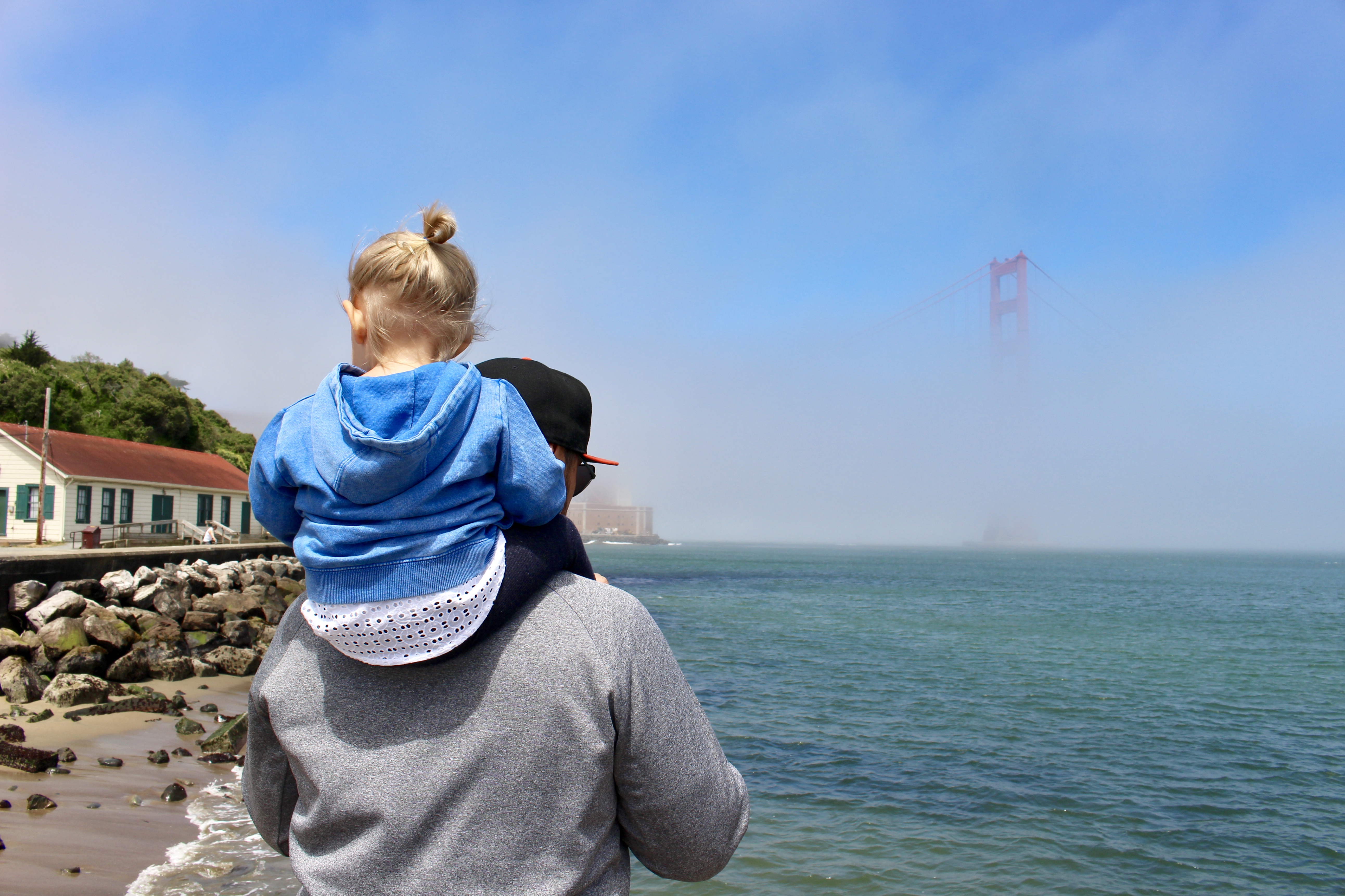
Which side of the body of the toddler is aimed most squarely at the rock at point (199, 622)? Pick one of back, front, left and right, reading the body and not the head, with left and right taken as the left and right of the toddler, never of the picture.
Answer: front

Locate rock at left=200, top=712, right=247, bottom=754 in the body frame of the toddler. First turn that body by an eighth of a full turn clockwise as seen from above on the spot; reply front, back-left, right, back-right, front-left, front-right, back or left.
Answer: front-left

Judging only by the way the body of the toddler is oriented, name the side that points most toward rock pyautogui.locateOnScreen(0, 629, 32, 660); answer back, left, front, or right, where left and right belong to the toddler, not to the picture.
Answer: front

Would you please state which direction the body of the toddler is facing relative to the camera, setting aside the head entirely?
away from the camera

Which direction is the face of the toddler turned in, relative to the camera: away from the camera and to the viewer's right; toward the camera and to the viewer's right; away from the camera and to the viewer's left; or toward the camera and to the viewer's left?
away from the camera and to the viewer's left

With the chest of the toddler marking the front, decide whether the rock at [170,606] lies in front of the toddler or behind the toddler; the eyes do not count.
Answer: in front

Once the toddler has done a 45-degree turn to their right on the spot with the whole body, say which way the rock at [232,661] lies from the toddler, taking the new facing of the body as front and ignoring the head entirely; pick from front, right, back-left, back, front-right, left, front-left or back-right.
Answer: front-left

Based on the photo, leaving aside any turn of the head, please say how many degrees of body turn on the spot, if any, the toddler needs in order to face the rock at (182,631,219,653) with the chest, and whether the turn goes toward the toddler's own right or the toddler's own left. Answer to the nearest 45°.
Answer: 0° — they already face it
